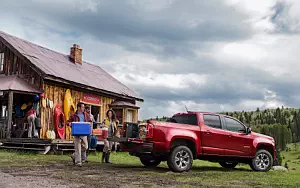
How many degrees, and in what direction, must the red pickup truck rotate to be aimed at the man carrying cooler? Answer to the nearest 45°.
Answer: approximately 135° to its left

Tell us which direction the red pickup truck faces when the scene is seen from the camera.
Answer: facing away from the viewer and to the right of the viewer

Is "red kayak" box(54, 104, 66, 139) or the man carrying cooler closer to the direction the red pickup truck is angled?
the red kayak

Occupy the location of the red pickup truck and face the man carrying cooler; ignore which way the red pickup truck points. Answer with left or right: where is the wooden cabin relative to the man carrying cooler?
right

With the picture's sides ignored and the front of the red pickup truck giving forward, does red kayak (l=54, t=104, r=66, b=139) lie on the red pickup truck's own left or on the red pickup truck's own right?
on the red pickup truck's own left

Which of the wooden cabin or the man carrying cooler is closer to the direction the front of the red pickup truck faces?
the wooden cabin
